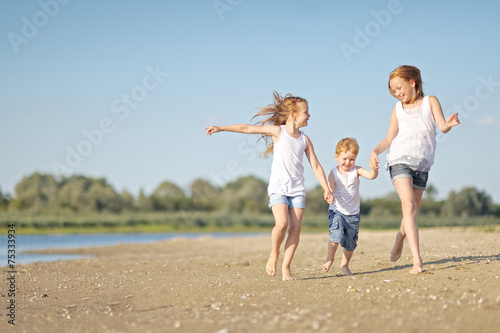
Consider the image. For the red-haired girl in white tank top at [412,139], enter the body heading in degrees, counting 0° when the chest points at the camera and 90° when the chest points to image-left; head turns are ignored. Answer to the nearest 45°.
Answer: approximately 0°

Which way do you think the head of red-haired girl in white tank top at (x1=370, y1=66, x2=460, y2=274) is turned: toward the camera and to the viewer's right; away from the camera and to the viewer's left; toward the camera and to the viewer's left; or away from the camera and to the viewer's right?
toward the camera and to the viewer's left

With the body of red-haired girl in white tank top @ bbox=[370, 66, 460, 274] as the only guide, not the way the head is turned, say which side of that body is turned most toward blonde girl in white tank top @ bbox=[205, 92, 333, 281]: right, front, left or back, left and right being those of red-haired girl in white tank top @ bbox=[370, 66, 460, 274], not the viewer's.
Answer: right
